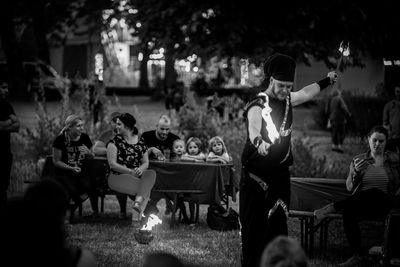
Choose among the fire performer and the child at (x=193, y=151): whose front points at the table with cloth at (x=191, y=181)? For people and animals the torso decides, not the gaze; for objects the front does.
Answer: the child

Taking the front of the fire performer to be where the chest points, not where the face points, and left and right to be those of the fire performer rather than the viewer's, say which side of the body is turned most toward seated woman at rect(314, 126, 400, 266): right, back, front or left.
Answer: left

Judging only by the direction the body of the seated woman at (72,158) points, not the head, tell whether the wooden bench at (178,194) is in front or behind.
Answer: in front

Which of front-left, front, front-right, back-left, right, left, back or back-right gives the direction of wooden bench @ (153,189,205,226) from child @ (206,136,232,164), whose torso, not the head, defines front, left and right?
front-right

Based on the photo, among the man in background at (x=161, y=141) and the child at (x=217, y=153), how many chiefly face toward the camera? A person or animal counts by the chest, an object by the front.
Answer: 2

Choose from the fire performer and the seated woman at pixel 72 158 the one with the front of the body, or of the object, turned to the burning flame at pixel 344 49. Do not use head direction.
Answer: the seated woman
